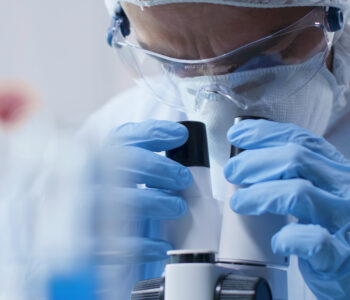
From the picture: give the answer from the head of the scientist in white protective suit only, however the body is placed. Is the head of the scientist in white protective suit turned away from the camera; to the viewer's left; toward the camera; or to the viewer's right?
toward the camera

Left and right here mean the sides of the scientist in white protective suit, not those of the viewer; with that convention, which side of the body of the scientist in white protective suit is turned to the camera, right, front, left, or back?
front
